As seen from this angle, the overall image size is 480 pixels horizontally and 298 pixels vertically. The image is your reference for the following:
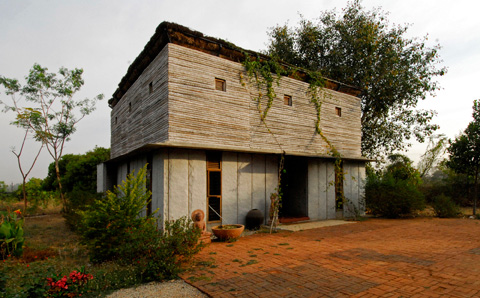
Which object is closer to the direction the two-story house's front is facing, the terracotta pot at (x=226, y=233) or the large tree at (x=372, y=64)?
the terracotta pot

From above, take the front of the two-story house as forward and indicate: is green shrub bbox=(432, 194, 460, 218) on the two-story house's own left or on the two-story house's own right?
on the two-story house's own left

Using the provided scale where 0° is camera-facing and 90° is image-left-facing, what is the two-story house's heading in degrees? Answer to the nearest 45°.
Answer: approximately 315°

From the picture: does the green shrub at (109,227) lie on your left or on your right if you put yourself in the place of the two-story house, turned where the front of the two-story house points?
on your right

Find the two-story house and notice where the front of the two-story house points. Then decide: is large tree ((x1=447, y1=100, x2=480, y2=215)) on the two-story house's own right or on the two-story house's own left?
on the two-story house's own left

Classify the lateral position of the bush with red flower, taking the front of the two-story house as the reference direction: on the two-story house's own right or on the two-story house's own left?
on the two-story house's own right

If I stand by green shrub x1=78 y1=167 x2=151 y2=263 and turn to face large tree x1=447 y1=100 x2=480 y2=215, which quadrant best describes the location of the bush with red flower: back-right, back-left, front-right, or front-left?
back-right
